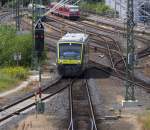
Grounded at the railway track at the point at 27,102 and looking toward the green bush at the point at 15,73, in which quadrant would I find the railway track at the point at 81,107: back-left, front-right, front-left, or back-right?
back-right

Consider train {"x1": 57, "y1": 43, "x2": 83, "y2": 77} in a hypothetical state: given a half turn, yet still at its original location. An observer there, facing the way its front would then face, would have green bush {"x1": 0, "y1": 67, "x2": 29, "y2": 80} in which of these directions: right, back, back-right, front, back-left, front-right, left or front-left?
left

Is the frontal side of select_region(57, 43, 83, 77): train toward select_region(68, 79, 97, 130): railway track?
yes

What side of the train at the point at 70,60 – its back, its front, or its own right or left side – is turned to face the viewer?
front

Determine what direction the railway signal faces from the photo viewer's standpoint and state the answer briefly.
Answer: facing the viewer

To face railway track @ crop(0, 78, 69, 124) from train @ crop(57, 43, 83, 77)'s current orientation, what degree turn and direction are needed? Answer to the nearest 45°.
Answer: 0° — it already faces it

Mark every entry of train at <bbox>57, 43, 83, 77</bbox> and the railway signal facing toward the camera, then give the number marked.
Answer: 2

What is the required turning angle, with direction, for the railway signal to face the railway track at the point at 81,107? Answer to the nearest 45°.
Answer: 0° — it already faces it
